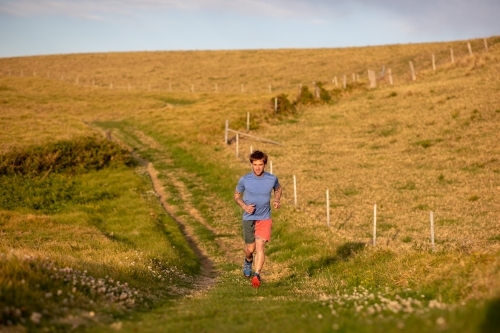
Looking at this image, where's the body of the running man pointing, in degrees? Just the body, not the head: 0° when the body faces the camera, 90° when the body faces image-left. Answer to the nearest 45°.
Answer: approximately 0°

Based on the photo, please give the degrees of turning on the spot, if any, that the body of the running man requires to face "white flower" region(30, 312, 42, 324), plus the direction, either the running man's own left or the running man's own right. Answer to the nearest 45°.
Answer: approximately 45° to the running man's own right

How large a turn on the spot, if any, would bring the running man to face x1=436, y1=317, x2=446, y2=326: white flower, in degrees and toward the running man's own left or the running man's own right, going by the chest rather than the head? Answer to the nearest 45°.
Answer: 0° — they already face it
